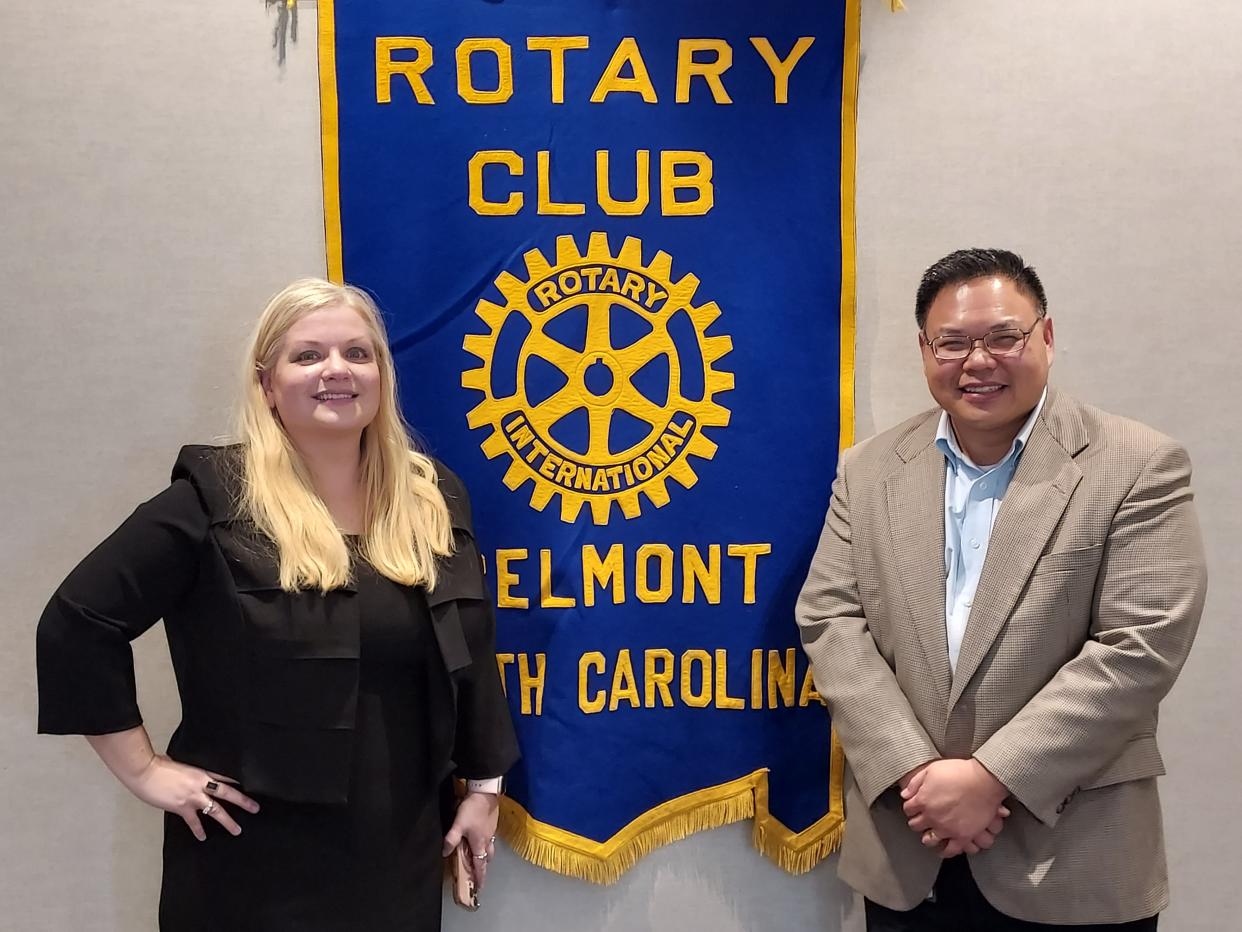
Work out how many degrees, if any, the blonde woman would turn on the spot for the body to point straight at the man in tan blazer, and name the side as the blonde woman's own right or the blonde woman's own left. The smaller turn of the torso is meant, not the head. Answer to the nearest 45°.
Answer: approximately 45° to the blonde woman's own left

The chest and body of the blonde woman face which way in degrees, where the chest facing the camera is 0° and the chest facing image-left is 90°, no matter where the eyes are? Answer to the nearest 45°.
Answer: approximately 315°

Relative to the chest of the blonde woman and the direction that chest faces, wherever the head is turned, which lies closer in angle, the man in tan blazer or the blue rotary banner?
the man in tan blazer
